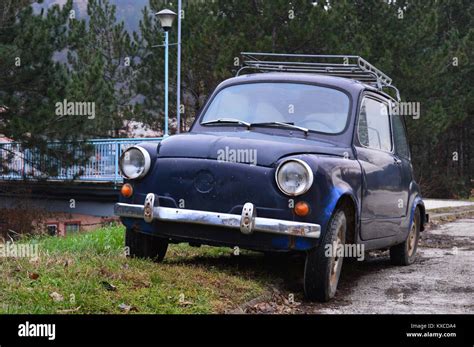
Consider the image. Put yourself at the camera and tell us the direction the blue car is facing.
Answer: facing the viewer and to the left of the viewer

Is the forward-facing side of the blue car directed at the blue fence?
no
